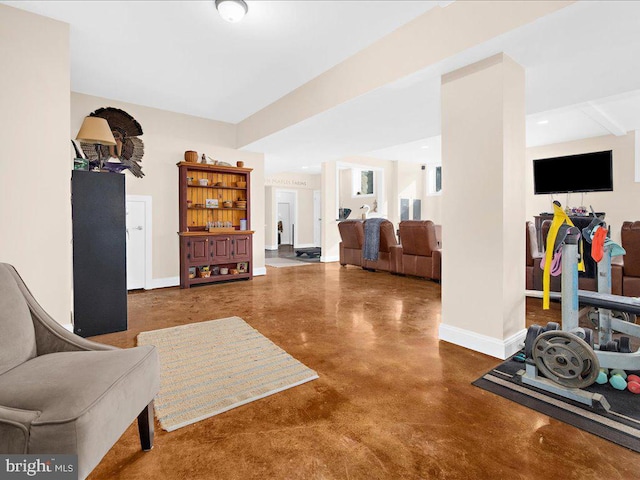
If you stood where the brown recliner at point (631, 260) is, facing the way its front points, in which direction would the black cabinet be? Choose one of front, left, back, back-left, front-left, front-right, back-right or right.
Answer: back-left

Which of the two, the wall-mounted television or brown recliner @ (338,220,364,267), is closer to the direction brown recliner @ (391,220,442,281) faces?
the wall-mounted television

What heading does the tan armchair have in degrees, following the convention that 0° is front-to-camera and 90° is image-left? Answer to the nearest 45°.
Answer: approximately 315°

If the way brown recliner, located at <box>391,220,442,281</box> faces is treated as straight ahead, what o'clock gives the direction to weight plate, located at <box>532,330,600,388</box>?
The weight plate is roughly at 4 o'clock from the brown recliner.

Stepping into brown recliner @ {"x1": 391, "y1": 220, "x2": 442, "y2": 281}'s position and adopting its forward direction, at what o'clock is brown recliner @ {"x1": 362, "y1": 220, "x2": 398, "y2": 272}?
brown recliner @ {"x1": 362, "y1": 220, "x2": 398, "y2": 272} is roughly at 9 o'clock from brown recliner @ {"x1": 391, "y1": 220, "x2": 442, "y2": 281}.

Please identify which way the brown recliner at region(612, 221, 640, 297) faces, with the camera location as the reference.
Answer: facing away from the viewer

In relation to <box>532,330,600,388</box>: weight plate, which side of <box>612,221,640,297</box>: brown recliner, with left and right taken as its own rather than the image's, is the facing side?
back

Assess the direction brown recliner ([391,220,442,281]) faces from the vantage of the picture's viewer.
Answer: facing away from the viewer and to the right of the viewer

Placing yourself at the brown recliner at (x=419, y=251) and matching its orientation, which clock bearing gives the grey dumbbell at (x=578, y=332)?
The grey dumbbell is roughly at 4 o'clock from the brown recliner.

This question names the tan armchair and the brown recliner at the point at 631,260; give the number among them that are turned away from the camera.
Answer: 1
